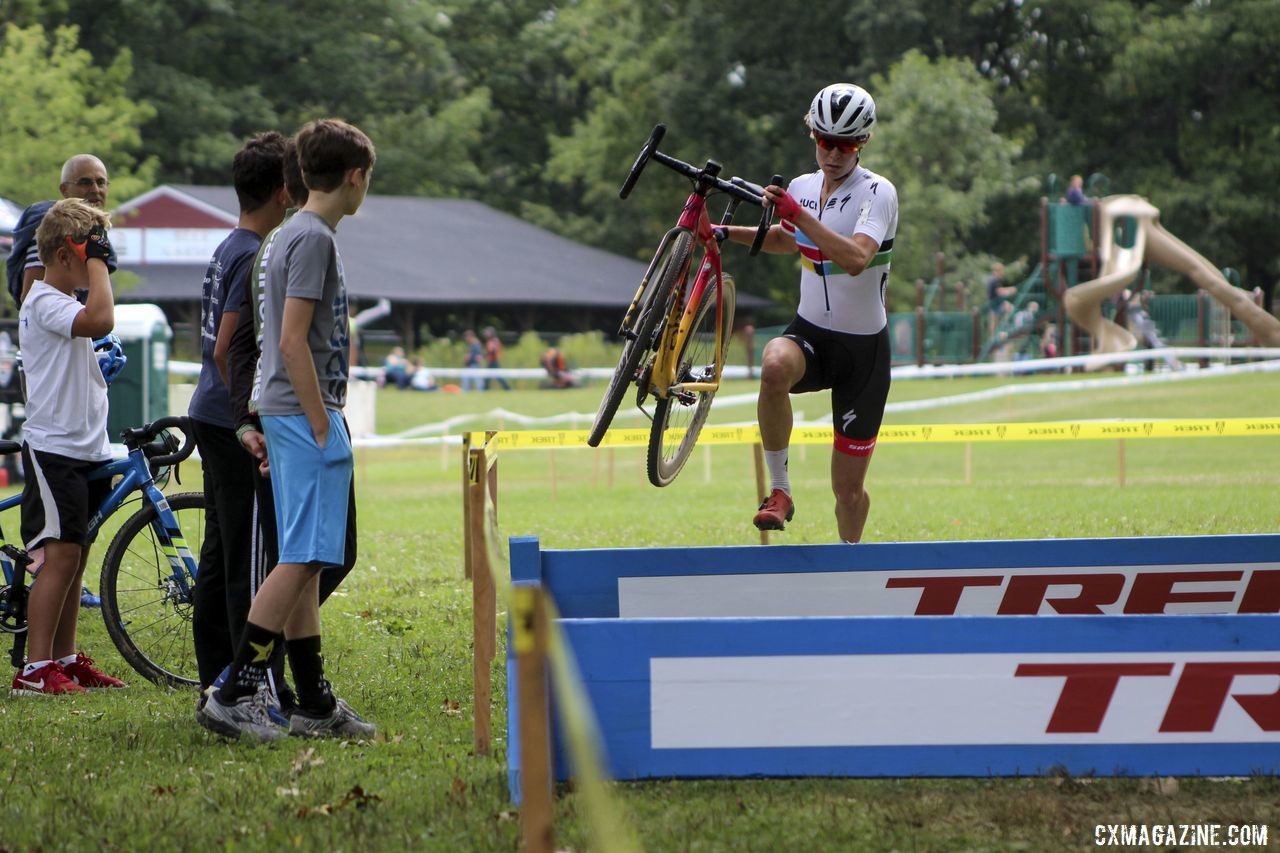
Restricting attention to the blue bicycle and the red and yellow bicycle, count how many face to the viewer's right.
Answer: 1

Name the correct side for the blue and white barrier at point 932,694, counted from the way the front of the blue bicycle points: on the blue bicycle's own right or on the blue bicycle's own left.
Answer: on the blue bicycle's own right

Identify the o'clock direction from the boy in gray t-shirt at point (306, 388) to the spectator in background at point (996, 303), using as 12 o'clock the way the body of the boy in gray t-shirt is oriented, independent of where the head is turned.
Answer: The spectator in background is roughly at 10 o'clock from the boy in gray t-shirt.

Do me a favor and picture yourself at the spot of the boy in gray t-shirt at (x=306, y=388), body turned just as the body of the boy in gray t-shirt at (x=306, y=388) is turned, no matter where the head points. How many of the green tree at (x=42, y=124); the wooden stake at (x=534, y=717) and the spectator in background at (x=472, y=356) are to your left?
2

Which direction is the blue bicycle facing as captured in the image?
to the viewer's right

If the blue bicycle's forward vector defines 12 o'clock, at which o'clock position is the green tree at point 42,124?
The green tree is roughly at 9 o'clock from the blue bicycle.

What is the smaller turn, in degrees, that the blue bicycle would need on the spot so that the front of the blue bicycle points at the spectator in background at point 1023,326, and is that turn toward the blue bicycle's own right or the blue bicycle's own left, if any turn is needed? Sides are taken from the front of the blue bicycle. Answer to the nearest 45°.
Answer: approximately 45° to the blue bicycle's own left

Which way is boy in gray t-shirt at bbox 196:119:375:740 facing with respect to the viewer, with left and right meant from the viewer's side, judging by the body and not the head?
facing to the right of the viewer

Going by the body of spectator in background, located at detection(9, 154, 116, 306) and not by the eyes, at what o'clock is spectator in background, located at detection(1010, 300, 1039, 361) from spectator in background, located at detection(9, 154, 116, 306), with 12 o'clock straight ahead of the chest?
spectator in background, located at detection(1010, 300, 1039, 361) is roughly at 9 o'clock from spectator in background, located at detection(9, 154, 116, 306).
